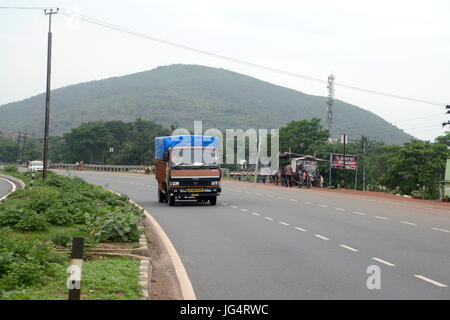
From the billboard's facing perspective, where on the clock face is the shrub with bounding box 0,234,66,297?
The shrub is roughly at 12 o'clock from the billboard.

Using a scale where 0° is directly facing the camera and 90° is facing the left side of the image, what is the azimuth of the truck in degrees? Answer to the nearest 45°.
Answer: approximately 0°

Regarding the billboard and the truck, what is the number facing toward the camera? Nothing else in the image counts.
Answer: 2

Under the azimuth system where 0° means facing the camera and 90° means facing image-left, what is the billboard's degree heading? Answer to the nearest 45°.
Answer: approximately 0°

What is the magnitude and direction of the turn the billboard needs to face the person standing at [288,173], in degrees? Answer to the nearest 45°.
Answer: approximately 45° to its right

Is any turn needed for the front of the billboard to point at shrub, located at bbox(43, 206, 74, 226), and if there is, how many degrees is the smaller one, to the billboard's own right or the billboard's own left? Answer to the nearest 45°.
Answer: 0° — it already faces it
